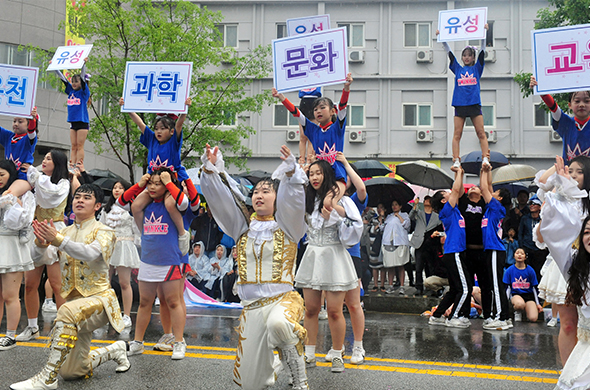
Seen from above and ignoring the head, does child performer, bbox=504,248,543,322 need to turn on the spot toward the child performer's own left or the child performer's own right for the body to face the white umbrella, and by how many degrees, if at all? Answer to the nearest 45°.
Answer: approximately 180°

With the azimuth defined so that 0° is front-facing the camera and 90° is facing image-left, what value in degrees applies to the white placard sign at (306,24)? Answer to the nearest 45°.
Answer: approximately 0°

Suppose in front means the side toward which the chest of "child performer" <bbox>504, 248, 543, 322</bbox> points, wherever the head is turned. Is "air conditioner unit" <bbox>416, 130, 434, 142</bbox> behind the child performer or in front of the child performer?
behind

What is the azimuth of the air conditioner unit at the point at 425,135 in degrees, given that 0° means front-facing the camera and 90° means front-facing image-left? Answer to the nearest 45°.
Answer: approximately 0°

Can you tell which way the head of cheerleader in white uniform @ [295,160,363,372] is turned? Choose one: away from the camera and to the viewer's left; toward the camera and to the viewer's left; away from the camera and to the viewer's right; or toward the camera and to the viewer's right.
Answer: toward the camera and to the viewer's left

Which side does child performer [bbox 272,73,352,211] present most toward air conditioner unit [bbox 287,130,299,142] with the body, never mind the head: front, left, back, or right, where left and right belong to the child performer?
back

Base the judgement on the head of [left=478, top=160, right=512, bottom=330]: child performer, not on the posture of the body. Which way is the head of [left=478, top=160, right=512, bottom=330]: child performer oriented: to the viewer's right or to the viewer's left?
to the viewer's left

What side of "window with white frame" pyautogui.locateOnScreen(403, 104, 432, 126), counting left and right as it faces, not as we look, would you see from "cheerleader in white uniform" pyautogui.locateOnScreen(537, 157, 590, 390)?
front

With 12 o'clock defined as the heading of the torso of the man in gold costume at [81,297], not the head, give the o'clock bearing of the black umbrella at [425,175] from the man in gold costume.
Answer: The black umbrella is roughly at 6 o'clock from the man in gold costume.

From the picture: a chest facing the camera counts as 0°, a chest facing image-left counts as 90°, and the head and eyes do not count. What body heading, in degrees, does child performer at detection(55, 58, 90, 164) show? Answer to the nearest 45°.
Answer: approximately 45°
